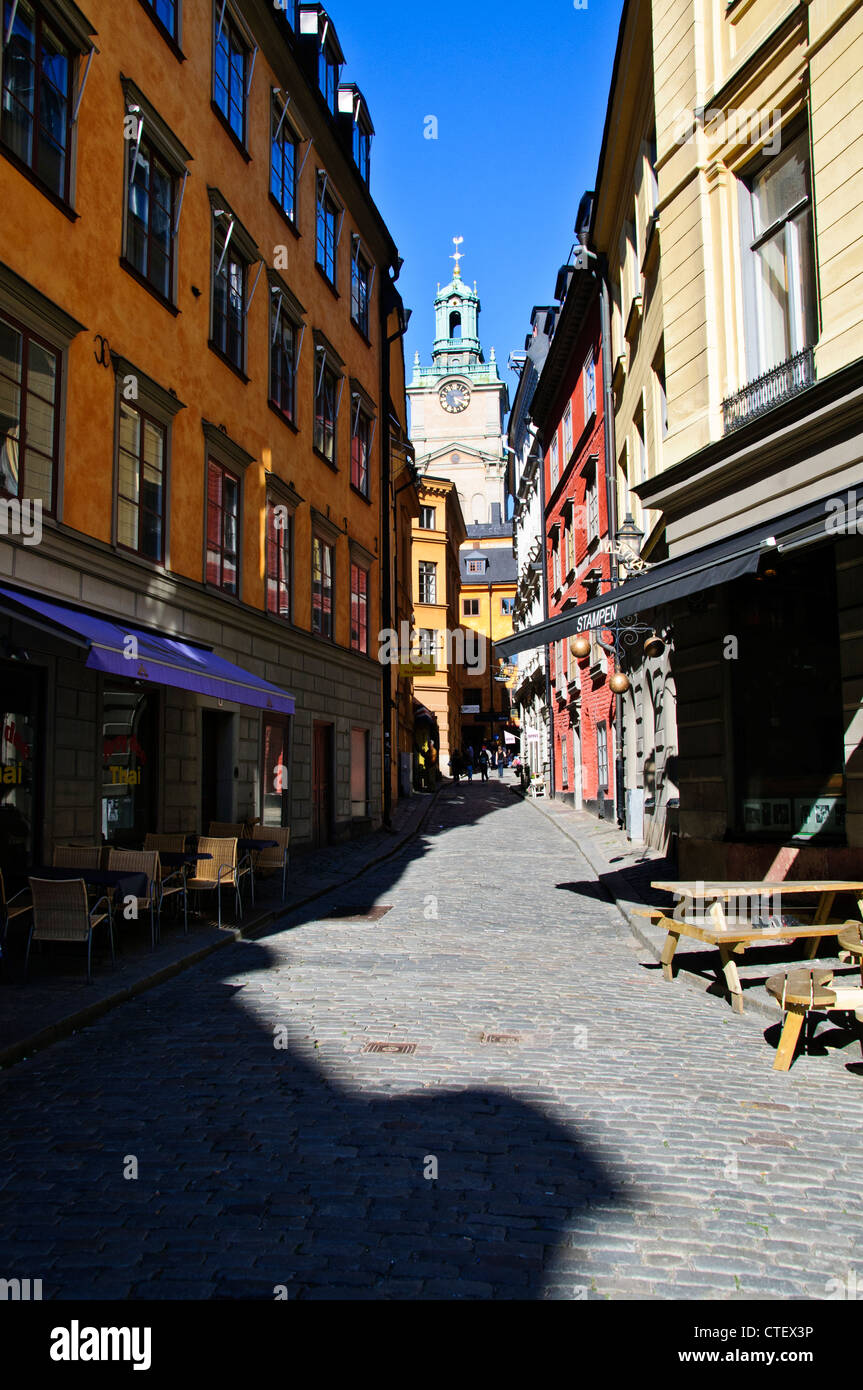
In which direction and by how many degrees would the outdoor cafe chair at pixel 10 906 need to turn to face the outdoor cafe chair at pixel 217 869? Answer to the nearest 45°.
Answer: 0° — it already faces it

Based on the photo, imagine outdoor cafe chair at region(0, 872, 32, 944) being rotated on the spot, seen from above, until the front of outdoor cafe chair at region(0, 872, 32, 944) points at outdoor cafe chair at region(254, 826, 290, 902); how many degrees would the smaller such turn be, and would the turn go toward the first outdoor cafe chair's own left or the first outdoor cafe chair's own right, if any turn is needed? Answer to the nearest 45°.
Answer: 0° — it already faces it

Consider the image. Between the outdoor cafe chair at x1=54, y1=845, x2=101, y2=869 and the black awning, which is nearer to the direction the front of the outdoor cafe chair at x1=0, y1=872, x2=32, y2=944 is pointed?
the outdoor cafe chair

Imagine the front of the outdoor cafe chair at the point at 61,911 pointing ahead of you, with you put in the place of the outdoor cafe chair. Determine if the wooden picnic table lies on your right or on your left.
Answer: on your right

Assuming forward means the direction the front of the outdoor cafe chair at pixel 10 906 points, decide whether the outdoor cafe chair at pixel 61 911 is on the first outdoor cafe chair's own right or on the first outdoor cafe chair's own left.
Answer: on the first outdoor cafe chair's own right

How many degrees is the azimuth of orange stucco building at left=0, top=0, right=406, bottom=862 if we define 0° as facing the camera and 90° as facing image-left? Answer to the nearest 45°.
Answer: approximately 315°

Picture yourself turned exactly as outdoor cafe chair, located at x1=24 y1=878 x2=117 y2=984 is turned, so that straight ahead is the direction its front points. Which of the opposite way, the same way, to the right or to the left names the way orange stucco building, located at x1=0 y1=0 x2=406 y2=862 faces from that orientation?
to the right

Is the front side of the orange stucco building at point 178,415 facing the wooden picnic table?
yes

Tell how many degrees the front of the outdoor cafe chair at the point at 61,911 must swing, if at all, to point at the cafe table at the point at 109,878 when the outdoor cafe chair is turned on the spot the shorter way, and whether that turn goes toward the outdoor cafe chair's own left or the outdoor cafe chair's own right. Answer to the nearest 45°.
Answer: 0° — it already faces it

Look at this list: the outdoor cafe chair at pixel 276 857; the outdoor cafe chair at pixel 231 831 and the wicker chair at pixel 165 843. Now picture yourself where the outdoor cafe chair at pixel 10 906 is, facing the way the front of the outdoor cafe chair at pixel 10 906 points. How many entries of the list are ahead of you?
3
